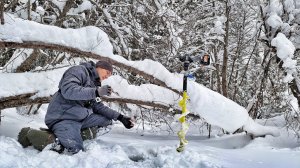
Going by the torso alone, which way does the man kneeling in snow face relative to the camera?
to the viewer's right
